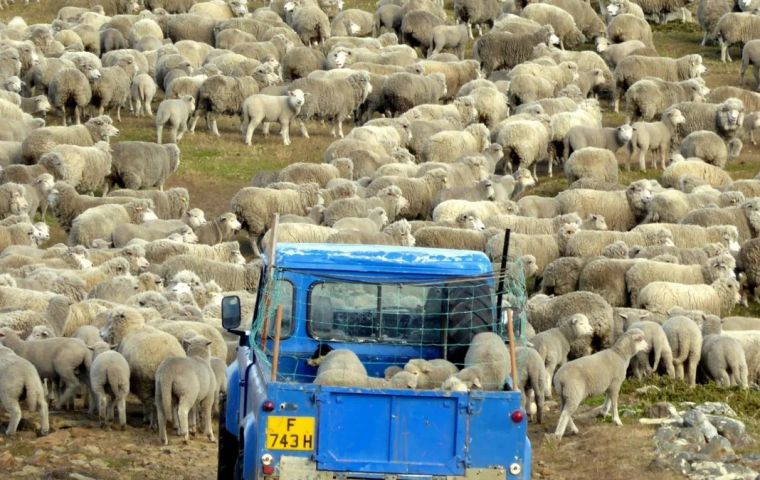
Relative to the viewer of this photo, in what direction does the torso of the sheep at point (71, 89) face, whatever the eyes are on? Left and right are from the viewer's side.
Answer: facing away from the viewer

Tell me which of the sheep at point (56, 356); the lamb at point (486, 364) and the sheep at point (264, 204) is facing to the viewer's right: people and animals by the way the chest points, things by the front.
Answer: the sheep at point (264, 204)

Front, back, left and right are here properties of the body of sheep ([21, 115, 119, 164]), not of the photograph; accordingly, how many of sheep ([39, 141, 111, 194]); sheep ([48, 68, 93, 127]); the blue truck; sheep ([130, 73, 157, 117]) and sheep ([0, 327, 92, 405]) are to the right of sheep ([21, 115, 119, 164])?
3

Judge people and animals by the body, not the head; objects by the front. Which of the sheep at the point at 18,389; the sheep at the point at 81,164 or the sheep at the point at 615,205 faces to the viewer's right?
the sheep at the point at 615,205

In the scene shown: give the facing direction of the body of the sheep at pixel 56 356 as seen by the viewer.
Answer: to the viewer's left

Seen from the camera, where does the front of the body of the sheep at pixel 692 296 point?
to the viewer's right

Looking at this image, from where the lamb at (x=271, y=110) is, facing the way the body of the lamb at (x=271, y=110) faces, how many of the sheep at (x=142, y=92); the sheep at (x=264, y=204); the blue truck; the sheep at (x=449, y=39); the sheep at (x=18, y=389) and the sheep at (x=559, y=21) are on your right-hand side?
3

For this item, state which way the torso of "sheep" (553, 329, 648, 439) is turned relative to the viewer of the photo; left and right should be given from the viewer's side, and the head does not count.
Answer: facing away from the viewer and to the right of the viewer

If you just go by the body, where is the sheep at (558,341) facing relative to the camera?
to the viewer's right

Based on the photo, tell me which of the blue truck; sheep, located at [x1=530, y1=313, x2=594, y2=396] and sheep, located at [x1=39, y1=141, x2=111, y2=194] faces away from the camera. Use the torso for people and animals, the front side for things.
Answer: the blue truck

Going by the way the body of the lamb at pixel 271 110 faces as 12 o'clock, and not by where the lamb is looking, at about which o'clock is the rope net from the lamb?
The rope net is roughly at 3 o'clock from the lamb.

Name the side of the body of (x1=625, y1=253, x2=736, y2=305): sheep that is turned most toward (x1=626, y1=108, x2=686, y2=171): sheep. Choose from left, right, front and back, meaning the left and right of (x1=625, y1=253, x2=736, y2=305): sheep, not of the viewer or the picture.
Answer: left

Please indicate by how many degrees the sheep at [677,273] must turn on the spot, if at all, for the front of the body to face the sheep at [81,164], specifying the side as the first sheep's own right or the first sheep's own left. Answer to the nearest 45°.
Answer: approximately 180°

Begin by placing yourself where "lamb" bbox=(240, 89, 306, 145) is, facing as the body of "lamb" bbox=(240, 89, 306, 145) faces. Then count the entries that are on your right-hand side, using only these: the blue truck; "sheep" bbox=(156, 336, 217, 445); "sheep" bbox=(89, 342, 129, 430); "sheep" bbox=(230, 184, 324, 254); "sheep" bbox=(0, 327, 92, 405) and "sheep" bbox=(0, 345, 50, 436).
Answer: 6

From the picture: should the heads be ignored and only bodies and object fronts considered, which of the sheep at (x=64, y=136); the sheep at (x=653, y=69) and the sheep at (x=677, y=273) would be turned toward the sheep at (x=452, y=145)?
the sheep at (x=64, y=136)

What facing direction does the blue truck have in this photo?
away from the camera
